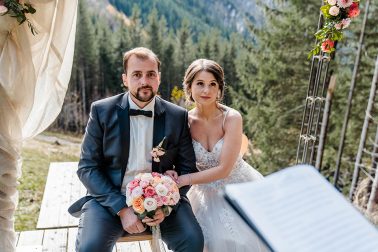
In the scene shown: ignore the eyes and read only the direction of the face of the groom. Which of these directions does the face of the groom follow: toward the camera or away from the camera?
toward the camera

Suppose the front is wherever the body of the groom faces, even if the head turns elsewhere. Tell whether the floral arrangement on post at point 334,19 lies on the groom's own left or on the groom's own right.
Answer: on the groom's own left

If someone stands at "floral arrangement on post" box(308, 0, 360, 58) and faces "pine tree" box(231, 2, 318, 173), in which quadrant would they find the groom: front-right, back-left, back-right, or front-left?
back-left

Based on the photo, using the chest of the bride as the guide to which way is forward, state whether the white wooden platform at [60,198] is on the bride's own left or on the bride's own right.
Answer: on the bride's own right

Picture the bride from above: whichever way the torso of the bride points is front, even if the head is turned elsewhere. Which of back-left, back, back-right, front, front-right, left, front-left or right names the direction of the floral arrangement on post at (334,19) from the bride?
back

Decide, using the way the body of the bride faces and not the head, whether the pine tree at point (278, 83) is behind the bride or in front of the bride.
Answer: behind

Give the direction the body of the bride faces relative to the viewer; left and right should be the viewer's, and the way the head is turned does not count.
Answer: facing the viewer and to the left of the viewer

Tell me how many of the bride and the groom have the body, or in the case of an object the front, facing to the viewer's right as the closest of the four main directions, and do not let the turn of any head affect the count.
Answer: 0

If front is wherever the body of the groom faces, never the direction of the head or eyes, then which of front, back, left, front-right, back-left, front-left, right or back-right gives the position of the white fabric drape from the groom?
right

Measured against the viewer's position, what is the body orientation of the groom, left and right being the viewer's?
facing the viewer

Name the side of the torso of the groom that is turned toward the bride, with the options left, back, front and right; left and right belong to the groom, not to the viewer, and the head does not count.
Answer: left

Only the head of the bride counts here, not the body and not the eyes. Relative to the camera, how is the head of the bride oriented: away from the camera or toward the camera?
toward the camera

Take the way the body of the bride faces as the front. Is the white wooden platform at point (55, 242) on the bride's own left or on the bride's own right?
on the bride's own right
